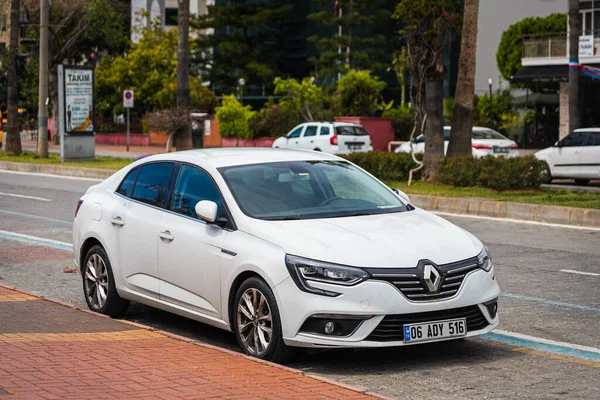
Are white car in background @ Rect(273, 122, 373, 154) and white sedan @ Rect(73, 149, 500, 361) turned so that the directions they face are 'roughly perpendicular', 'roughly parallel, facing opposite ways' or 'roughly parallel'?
roughly parallel, facing opposite ways

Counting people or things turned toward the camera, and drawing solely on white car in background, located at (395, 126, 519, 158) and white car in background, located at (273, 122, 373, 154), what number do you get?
0

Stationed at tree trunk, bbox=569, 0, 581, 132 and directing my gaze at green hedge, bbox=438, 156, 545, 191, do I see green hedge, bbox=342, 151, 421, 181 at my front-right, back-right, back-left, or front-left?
front-right

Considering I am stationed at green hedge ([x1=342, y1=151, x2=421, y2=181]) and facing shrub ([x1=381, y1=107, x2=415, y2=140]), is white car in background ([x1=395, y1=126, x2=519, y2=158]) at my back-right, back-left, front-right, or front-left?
front-right

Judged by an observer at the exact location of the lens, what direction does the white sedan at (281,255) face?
facing the viewer and to the right of the viewer

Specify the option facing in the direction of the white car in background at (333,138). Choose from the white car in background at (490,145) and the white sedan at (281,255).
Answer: the white car in background at (490,145)

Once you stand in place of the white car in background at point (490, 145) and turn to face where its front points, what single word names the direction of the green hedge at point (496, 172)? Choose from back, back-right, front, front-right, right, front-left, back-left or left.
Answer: back-left

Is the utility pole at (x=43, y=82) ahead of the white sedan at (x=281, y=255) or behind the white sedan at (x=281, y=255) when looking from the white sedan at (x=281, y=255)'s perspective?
behind

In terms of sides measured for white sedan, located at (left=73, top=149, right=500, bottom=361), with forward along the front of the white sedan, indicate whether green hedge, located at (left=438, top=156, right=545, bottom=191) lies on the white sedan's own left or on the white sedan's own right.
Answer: on the white sedan's own left

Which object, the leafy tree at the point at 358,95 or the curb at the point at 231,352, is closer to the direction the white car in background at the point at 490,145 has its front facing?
the leafy tree

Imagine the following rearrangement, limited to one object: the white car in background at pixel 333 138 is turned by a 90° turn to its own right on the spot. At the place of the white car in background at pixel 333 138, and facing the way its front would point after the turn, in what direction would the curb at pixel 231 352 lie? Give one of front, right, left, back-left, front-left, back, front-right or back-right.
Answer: back-right

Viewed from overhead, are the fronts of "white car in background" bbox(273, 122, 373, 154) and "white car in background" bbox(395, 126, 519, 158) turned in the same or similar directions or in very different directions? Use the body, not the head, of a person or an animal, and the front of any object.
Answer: same or similar directions

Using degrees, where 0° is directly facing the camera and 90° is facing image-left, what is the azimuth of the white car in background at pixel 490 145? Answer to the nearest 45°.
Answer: approximately 135°
